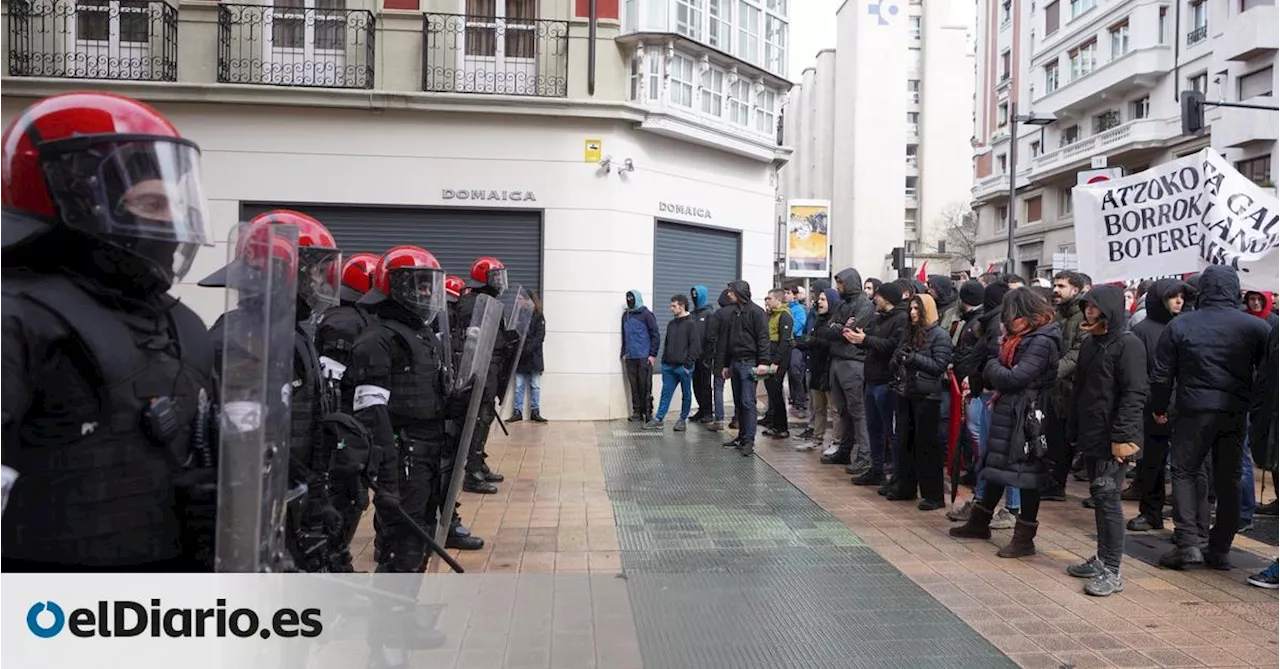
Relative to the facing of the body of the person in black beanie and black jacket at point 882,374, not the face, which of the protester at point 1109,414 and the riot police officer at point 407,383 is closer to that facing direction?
the riot police officer

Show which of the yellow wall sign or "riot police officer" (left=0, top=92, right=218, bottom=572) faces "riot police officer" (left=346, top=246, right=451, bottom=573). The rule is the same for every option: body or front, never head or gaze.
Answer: the yellow wall sign

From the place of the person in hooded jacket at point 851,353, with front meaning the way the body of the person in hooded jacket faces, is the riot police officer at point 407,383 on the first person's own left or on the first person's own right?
on the first person's own left

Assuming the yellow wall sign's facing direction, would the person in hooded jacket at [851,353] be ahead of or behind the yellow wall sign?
ahead

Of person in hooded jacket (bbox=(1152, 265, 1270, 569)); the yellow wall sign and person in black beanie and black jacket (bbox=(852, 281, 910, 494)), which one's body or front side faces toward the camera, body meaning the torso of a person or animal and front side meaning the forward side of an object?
the yellow wall sign

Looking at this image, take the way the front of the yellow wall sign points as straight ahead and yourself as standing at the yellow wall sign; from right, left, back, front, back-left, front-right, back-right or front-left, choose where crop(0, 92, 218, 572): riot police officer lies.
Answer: front

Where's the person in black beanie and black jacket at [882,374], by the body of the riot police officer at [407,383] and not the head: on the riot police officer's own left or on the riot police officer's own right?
on the riot police officer's own left

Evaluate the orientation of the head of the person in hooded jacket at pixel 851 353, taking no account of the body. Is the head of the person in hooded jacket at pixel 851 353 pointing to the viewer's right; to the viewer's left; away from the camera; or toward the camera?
to the viewer's left

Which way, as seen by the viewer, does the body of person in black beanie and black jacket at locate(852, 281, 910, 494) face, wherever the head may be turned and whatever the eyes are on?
to the viewer's left

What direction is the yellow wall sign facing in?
toward the camera

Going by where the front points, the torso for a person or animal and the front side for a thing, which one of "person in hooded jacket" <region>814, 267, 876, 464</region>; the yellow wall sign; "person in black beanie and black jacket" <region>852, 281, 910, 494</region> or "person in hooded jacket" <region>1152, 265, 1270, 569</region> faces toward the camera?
the yellow wall sign

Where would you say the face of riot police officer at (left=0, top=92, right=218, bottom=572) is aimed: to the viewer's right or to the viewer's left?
to the viewer's right

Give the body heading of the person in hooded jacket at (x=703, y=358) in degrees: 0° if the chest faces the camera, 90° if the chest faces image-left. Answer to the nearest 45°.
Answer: approximately 45°

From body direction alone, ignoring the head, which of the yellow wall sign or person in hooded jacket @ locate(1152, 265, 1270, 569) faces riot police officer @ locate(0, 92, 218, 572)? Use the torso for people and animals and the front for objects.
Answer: the yellow wall sign

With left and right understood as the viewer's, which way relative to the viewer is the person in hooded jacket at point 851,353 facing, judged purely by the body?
facing to the left of the viewer

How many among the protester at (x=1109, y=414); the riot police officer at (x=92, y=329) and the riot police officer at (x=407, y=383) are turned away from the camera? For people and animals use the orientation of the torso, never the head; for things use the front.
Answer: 0

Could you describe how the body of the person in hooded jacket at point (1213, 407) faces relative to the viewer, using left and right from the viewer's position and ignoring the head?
facing away from the viewer

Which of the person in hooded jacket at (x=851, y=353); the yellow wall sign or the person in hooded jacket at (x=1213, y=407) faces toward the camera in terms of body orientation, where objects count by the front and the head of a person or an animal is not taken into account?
the yellow wall sign

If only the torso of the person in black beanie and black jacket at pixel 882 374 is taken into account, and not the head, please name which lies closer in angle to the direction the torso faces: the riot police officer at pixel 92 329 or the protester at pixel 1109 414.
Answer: the riot police officer

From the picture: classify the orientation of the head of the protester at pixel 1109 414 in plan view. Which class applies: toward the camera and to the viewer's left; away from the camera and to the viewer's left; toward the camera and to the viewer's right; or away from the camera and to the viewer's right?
toward the camera and to the viewer's left

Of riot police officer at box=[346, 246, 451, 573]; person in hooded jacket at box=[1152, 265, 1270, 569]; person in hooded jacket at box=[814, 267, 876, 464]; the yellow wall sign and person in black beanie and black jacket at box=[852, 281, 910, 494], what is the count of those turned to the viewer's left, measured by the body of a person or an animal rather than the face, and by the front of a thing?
2
